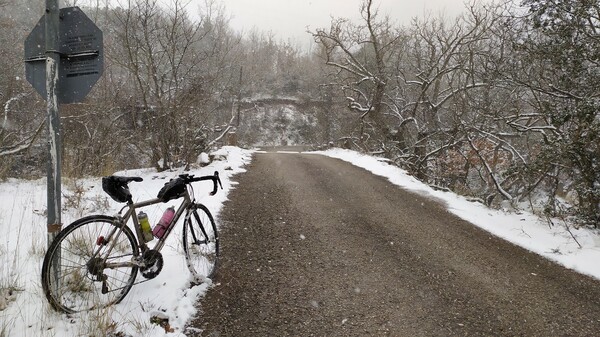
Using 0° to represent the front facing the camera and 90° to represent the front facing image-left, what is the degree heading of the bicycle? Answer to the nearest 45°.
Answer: approximately 225°
